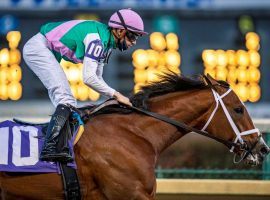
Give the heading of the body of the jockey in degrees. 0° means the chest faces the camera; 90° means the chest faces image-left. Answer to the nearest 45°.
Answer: approximately 270°

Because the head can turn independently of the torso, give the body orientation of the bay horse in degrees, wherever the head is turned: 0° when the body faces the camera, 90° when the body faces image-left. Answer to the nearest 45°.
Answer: approximately 270°
